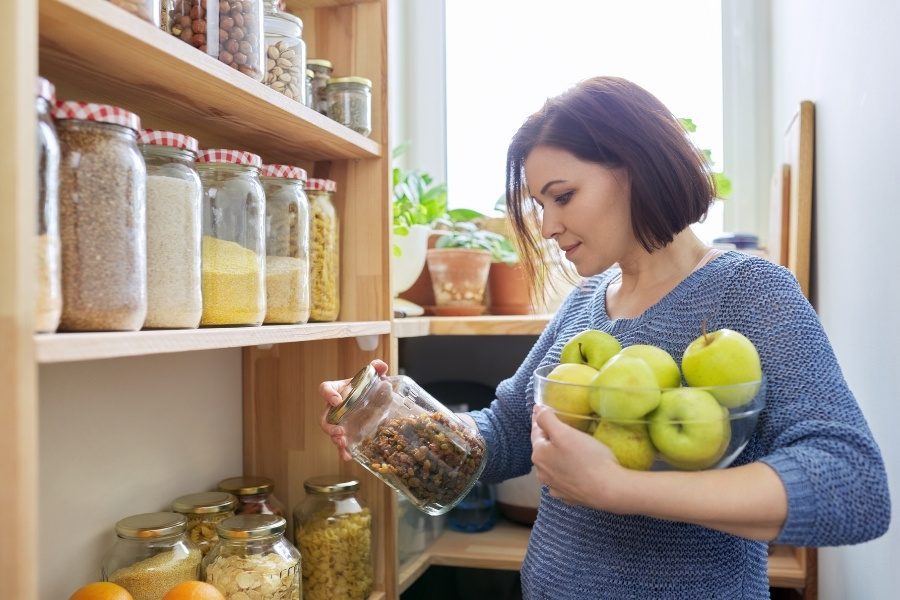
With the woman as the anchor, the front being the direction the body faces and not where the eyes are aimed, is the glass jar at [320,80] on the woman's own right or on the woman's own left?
on the woman's own right

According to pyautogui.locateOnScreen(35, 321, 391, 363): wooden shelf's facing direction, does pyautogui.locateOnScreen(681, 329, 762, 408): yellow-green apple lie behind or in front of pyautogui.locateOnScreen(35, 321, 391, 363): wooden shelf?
in front

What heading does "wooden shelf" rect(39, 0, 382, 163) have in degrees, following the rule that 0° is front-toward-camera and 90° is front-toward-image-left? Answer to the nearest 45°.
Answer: approximately 315°

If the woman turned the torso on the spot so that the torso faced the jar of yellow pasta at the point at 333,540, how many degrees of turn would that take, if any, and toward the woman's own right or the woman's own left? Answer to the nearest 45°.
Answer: approximately 45° to the woman's own right

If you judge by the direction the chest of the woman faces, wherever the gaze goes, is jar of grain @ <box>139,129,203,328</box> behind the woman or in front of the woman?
in front

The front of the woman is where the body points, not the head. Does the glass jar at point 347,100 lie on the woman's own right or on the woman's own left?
on the woman's own right
